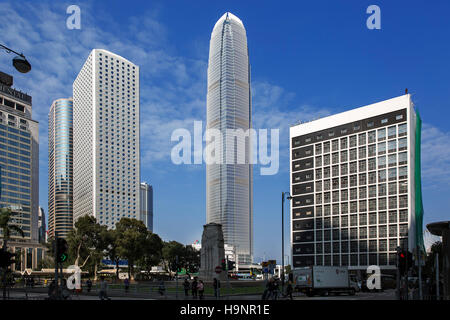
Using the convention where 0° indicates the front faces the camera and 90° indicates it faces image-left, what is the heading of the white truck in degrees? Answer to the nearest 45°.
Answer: approximately 225°

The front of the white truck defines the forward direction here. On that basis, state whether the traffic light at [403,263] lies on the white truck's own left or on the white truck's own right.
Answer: on the white truck's own right

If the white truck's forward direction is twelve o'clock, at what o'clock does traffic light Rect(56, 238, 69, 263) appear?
The traffic light is roughly at 5 o'clock from the white truck.
